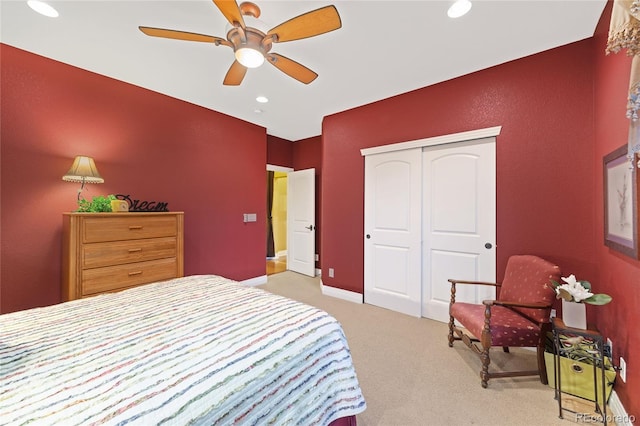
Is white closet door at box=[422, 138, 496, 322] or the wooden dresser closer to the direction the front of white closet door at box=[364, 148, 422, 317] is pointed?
the wooden dresser

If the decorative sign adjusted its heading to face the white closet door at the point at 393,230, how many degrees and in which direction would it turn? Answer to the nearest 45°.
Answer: approximately 45° to its left

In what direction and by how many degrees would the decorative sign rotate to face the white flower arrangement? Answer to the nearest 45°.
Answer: approximately 45° to its left

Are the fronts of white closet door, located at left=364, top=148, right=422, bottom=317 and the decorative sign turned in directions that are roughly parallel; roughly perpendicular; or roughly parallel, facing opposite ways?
roughly perpendicular

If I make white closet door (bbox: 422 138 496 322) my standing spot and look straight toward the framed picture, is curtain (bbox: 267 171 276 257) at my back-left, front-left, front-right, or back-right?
back-right

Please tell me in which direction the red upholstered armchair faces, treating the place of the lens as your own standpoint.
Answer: facing the viewer and to the left of the viewer

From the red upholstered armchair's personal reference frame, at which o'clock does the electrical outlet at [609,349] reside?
The electrical outlet is roughly at 7 o'clock from the red upholstered armchair.

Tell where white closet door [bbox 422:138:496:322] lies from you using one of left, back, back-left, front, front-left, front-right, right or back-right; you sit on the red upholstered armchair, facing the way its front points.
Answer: right

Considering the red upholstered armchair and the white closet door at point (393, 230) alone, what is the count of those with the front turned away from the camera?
0

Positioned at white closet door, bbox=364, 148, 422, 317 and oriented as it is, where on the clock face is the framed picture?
The framed picture is roughly at 9 o'clock from the white closet door.

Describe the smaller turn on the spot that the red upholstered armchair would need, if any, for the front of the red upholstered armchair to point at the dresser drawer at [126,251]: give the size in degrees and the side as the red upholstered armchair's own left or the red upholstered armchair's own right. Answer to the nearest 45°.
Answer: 0° — it already faces it

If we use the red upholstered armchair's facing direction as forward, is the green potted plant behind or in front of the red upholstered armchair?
in front
